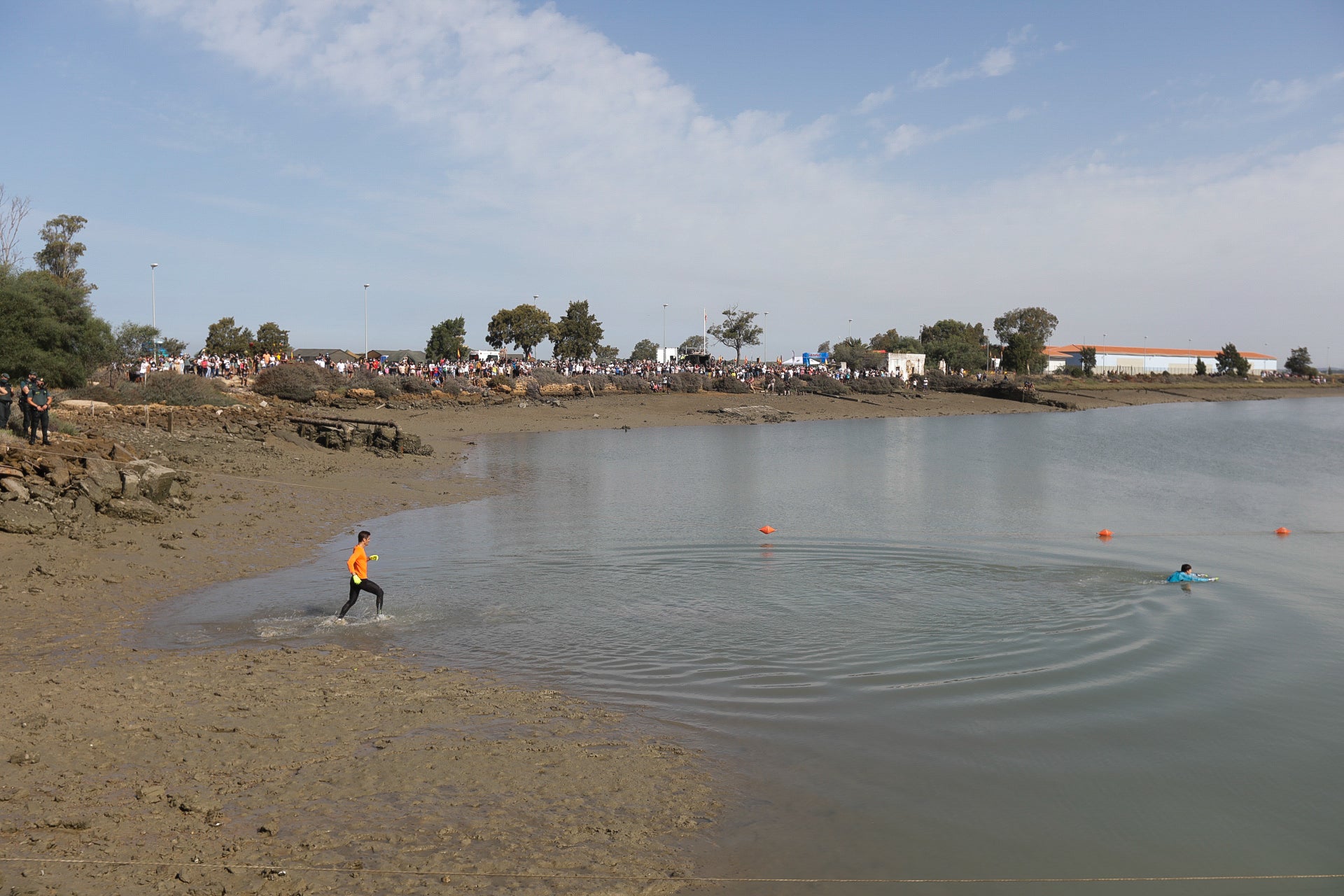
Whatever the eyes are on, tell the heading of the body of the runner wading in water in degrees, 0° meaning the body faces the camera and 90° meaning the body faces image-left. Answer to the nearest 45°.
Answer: approximately 270°

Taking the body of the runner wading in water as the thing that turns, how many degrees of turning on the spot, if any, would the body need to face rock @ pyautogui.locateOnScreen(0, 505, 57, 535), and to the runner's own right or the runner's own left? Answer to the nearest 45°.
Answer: approximately 135° to the runner's own left

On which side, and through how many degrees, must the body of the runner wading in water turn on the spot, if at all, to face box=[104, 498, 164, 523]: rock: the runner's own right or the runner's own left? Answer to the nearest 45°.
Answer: approximately 135° to the runner's own left

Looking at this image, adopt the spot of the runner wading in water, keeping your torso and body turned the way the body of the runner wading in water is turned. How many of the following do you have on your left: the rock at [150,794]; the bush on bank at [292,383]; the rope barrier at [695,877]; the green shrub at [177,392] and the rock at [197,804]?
2

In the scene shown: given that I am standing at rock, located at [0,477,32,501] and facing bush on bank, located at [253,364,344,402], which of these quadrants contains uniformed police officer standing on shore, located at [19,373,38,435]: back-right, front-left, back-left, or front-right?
front-left

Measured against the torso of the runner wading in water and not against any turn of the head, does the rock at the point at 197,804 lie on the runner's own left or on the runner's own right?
on the runner's own right

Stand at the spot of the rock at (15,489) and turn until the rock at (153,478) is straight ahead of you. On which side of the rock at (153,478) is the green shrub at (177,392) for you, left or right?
left

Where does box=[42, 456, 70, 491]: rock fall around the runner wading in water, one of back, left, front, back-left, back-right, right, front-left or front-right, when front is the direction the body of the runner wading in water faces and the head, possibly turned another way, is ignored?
back-left

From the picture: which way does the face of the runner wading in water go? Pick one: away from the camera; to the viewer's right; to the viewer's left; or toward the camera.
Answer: to the viewer's right

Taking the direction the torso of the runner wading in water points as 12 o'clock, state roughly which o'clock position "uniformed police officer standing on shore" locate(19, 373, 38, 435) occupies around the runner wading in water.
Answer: The uniformed police officer standing on shore is roughly at 8 o'clock from the runner wading in water.

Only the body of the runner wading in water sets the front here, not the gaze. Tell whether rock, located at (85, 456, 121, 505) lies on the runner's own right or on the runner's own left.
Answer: on the runner's own left

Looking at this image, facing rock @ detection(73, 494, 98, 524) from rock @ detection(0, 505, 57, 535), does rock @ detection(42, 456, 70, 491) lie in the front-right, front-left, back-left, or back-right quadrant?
front-left

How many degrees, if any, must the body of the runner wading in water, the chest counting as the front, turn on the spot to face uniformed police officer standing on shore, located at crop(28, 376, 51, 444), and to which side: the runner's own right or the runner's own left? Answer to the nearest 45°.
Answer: approximately 135° to the runner's own left

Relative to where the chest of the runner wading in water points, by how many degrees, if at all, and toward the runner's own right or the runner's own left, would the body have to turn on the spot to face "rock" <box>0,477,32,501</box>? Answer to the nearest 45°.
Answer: approximately 135° to the runner's own left
